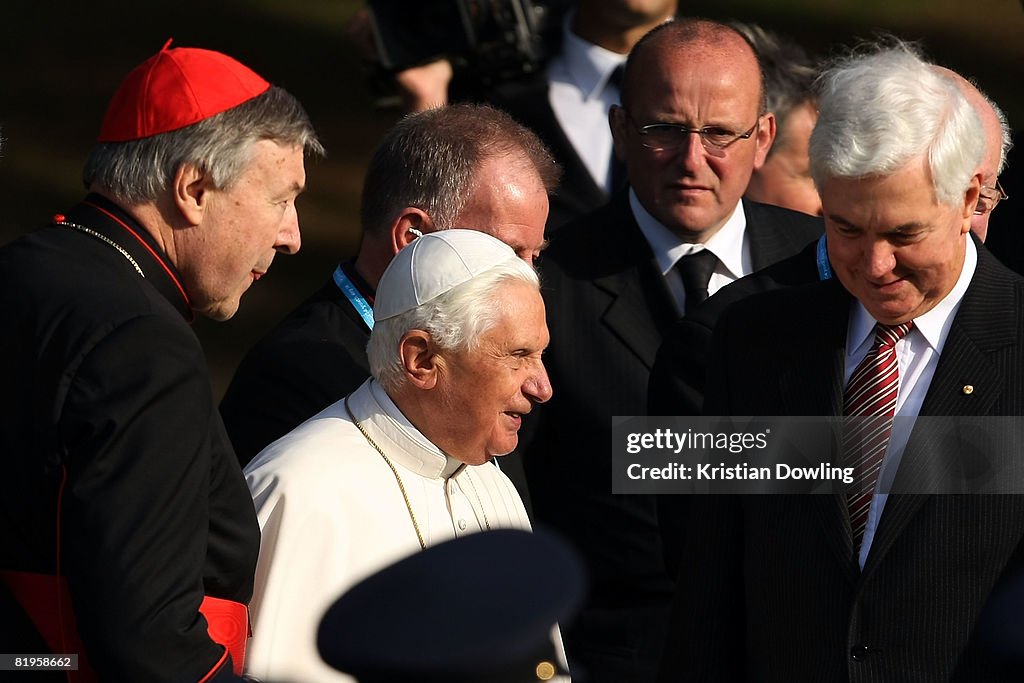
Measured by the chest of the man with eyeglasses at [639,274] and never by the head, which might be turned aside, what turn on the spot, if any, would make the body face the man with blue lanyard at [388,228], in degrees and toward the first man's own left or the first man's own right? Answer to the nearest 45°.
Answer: approximately 45° to the first man's own right

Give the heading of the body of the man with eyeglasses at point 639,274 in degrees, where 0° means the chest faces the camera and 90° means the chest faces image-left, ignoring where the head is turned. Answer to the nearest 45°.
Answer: approximately 0°
